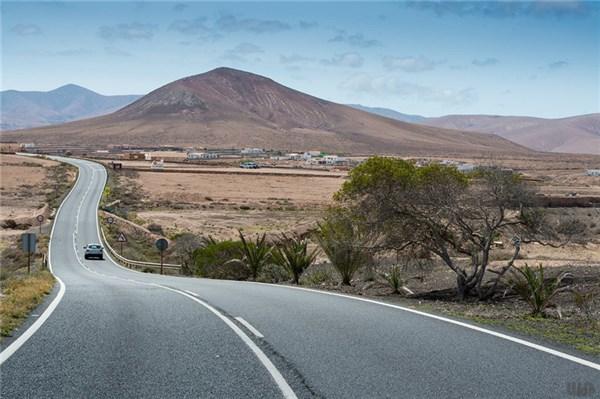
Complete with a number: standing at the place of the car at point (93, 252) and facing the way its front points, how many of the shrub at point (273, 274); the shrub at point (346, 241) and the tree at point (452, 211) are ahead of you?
0
